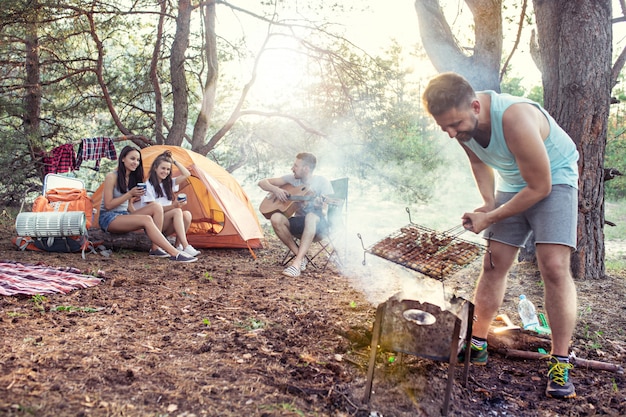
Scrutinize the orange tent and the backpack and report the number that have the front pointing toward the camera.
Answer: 2

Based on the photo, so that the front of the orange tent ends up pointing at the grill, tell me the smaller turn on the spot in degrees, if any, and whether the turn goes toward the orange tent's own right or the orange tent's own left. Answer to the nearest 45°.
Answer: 0° — it already faces it

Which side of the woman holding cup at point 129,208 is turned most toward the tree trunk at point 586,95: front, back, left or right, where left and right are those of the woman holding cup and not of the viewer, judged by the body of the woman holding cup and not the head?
front

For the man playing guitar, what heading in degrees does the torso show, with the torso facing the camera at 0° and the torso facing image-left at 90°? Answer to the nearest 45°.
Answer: approximately 45°

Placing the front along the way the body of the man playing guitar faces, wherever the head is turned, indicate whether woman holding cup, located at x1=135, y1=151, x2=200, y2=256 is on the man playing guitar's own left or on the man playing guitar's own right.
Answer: on the man playing guitar's own right

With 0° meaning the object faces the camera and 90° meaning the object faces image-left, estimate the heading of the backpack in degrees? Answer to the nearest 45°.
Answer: approximately 0°

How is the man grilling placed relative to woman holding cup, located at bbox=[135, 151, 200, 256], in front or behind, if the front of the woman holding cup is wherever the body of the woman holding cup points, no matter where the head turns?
in front

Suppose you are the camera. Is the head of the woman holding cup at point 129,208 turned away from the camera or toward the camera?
toward the camera

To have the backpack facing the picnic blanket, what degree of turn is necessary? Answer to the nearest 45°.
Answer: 0° — it already faces it

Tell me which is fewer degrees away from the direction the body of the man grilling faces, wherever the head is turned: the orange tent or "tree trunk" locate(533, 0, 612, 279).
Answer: the orange tent

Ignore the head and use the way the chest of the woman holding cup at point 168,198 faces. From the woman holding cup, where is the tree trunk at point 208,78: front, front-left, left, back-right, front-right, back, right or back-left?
back-left

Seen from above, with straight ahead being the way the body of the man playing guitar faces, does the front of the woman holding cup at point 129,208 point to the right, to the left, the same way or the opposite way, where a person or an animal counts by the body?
to the left

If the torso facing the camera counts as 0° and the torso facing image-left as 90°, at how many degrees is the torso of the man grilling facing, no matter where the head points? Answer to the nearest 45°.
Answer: approximately 45°

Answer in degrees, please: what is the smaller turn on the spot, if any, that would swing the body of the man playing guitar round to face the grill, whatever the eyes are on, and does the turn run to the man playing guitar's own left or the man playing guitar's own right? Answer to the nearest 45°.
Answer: approximately 45° to the man playing guitar's own left

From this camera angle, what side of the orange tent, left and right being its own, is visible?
front

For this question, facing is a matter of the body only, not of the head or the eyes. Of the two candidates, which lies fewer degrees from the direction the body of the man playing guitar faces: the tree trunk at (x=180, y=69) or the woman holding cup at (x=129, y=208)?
the woman holding cup
